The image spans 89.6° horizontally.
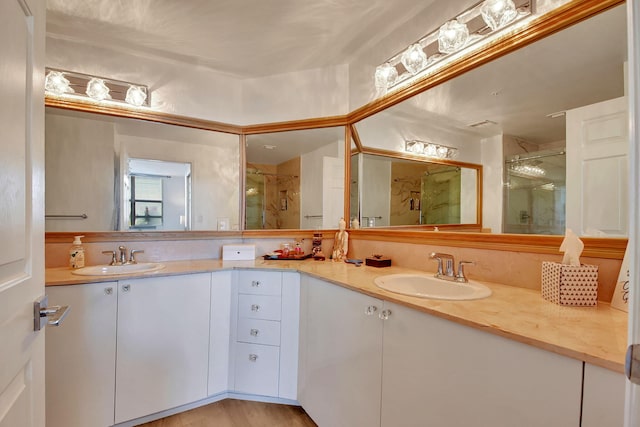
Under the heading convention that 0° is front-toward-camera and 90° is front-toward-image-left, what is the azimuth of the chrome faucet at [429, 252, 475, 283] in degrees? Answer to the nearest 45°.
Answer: approximately 45°

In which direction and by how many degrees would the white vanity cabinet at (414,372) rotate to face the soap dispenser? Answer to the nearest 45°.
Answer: approximately 45° to its right

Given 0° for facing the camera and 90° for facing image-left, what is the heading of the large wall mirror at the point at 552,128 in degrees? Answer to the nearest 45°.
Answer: approximately 45°

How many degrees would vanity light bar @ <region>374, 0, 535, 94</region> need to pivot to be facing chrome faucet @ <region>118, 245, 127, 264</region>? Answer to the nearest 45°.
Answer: approximately 45° to its right

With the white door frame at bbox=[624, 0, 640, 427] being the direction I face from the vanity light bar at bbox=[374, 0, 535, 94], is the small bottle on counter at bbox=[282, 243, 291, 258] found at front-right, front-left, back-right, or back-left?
back-right

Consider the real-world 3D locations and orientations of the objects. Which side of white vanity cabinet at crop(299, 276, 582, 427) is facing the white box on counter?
right

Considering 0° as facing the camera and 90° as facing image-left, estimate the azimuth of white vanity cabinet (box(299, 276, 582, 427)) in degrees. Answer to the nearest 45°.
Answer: approximately 45°

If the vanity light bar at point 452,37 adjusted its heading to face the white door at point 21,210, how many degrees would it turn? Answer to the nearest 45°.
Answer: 0° — it already faces it
